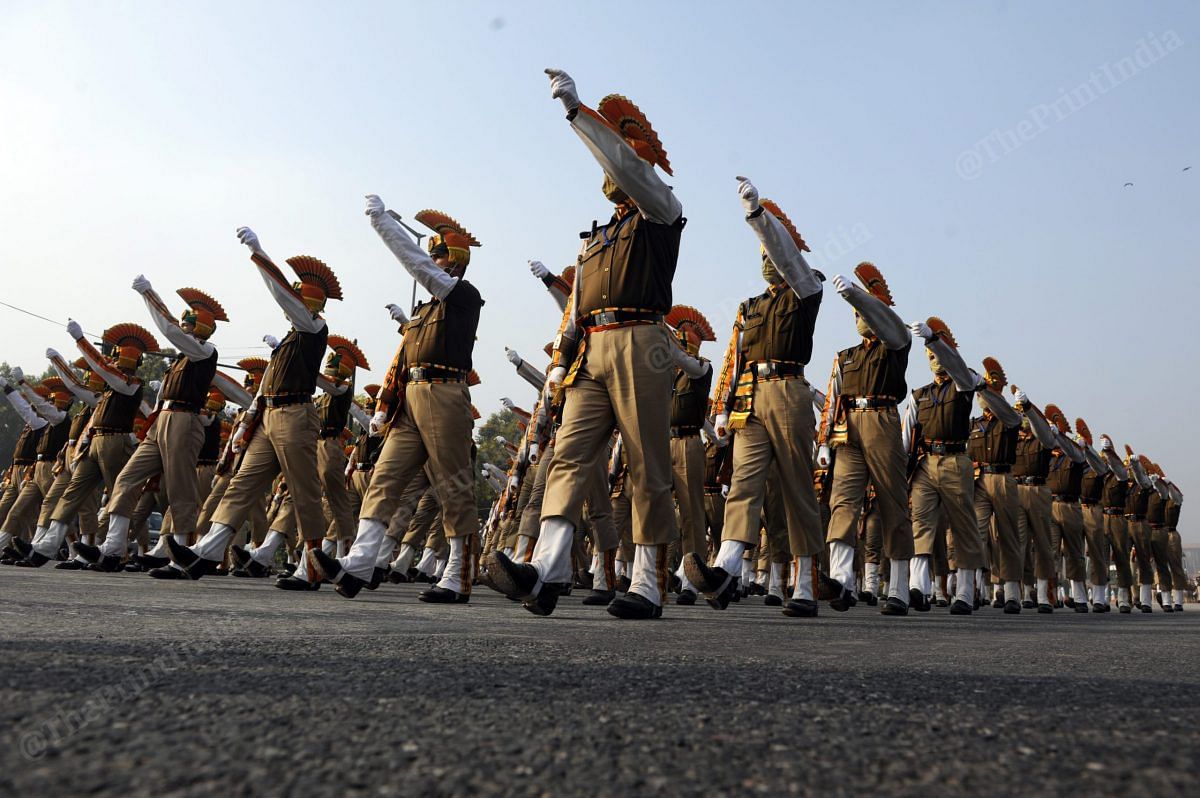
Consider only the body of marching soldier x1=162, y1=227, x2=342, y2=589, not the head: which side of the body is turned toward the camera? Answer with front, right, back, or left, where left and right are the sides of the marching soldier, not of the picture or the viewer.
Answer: left

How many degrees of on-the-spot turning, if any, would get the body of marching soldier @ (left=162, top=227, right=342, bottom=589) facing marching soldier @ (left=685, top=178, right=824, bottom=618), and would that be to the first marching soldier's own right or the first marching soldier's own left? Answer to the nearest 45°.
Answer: approximately 135° to the first marching soldier's own left

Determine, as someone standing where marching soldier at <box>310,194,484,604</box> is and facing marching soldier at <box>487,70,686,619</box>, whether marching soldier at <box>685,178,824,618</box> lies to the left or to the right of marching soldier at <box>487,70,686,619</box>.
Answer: left

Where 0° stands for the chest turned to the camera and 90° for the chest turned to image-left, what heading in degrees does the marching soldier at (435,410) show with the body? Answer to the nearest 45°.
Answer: approximately 45°

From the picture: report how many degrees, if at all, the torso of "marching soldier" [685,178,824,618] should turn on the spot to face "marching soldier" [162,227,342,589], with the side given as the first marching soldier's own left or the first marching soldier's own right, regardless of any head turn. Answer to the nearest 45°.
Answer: approximately 45° to the first marching soldier's own right

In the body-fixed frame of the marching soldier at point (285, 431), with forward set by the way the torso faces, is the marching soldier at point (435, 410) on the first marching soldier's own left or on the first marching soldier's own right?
on the first marching soldier's own left

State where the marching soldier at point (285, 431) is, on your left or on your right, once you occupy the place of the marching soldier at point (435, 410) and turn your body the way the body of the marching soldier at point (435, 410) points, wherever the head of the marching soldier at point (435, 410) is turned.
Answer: on your right

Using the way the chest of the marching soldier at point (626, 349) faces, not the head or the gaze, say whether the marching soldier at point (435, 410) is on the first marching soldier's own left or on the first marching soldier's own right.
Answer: on the first marching soldier's own right
